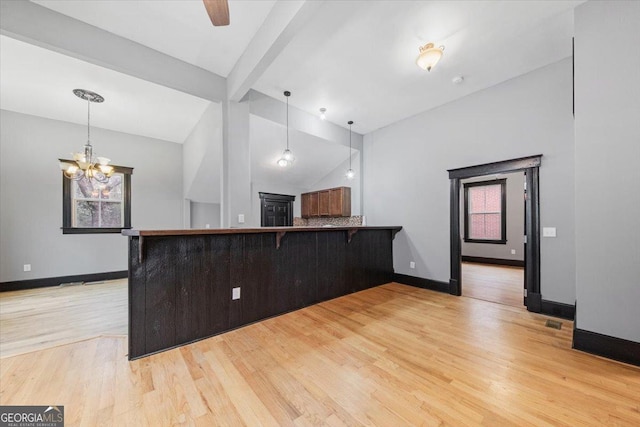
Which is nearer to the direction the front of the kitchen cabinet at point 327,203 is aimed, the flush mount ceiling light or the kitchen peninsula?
the kitchen peninsula

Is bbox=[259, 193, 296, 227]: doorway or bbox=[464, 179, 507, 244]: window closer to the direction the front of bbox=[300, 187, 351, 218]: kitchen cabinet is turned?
the doorway

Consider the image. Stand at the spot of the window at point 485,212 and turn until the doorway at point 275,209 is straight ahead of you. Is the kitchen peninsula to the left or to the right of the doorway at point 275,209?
left

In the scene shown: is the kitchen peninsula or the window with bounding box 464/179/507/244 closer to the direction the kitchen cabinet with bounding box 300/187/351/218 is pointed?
the kitchen peninsula

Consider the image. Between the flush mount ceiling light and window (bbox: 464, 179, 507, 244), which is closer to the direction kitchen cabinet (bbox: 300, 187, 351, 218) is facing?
the flush mount ceiling light

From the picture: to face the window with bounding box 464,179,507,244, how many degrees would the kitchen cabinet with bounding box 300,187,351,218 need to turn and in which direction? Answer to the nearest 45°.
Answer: approximately 135° to its left

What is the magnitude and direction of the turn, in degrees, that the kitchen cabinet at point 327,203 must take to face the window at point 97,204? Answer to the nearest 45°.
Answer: approximately 45° to its right

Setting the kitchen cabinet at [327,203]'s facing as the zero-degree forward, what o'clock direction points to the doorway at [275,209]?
The doorway is roughly at 2 o'clock from the kitchen cabinet.

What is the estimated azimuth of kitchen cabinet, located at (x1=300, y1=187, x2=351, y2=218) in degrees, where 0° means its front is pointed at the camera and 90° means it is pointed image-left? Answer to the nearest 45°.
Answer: approximately 45°

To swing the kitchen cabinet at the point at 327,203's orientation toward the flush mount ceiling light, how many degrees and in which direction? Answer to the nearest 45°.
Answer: approximately 45° to its left

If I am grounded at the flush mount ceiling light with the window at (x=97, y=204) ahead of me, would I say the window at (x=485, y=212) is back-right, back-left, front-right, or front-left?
back-right
